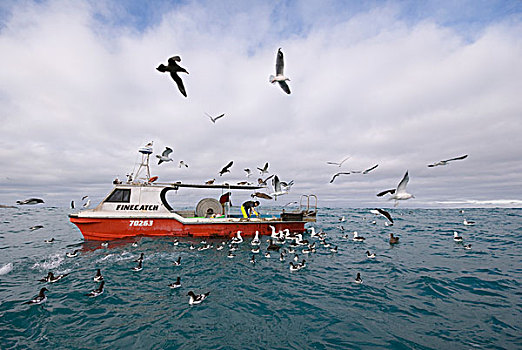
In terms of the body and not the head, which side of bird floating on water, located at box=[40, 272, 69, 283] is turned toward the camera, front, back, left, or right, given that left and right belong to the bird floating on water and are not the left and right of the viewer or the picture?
left

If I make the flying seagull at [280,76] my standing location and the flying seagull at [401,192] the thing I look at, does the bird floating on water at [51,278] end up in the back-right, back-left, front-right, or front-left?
back-right

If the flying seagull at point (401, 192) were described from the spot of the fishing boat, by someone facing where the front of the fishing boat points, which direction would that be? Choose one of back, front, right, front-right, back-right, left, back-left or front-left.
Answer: back-left

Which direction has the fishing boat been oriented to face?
to the viewer's left
